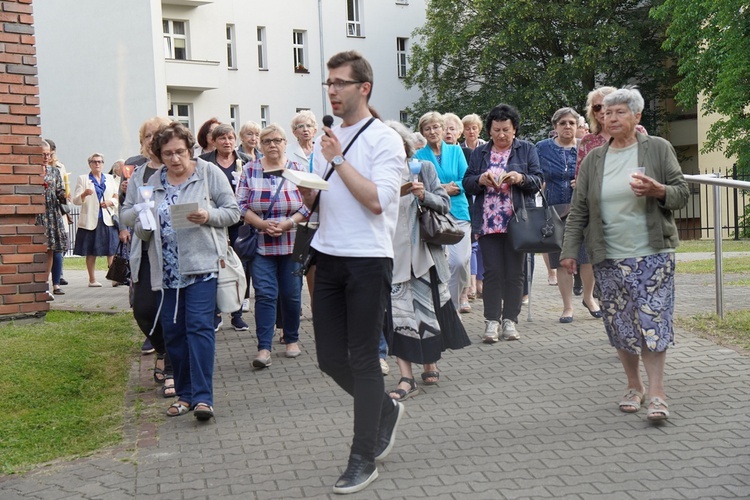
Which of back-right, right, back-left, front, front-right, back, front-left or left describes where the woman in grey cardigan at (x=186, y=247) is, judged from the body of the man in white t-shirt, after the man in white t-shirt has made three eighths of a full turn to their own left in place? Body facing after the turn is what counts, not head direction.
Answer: back-left

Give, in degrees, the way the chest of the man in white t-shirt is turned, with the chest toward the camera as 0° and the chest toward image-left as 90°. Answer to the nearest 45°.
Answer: approximately 45°

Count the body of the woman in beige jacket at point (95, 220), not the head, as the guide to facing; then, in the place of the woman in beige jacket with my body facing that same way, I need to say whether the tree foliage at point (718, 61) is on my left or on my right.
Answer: on my left

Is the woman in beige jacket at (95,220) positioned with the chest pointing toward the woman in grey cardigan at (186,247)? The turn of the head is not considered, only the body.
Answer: yes

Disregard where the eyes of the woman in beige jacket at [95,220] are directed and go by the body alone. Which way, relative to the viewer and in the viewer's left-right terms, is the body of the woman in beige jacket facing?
facing the viewer

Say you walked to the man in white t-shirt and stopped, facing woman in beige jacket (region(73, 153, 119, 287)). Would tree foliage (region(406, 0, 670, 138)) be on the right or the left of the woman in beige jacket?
right

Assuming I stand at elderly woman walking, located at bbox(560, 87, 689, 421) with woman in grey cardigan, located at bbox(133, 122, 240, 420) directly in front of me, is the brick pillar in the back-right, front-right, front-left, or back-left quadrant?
front-right

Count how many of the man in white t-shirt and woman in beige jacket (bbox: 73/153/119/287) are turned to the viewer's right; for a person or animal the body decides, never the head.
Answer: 0

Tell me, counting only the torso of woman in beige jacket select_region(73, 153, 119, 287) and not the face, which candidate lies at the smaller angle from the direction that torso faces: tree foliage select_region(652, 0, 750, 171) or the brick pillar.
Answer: the brick pillar
